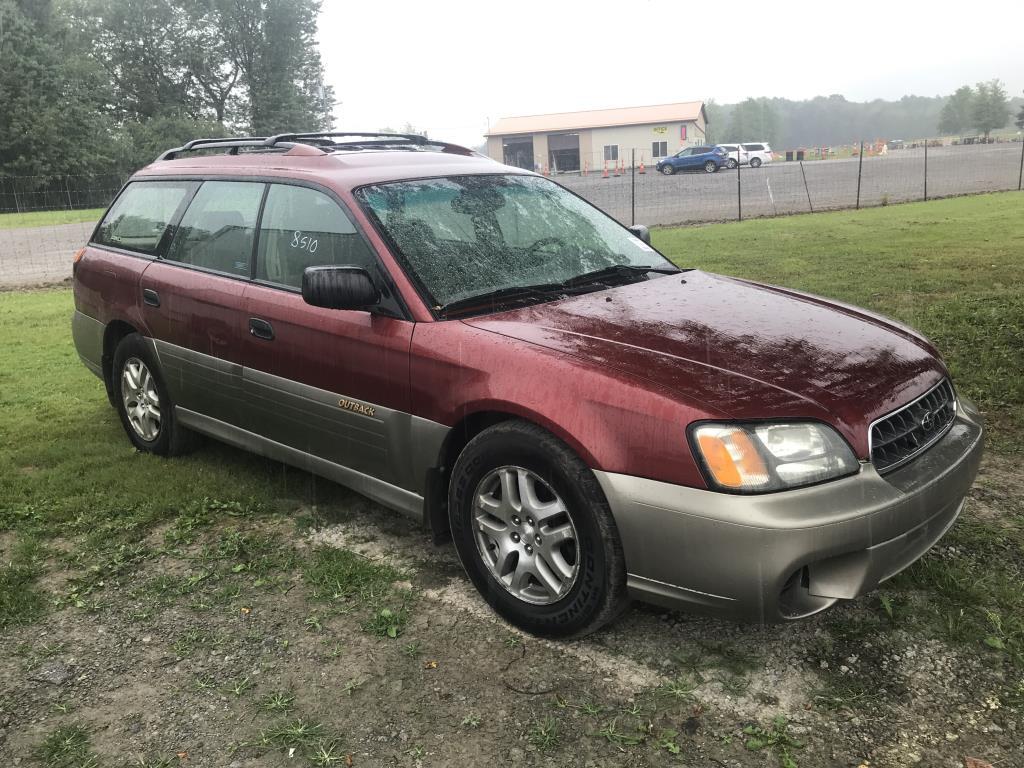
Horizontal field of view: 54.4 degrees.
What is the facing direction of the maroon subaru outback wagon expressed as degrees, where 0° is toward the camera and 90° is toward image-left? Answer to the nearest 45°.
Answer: approximately 315°

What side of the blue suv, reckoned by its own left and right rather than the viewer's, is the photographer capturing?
left

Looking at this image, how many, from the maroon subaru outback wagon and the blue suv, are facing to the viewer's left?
1

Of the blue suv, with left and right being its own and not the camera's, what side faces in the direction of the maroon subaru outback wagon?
left

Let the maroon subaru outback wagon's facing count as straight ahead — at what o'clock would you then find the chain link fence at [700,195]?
The chain link fence is roughly at 8 o'clock from the maroon subaru outback wagon.

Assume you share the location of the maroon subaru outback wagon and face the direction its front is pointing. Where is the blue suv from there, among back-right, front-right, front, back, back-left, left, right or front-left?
back-left
